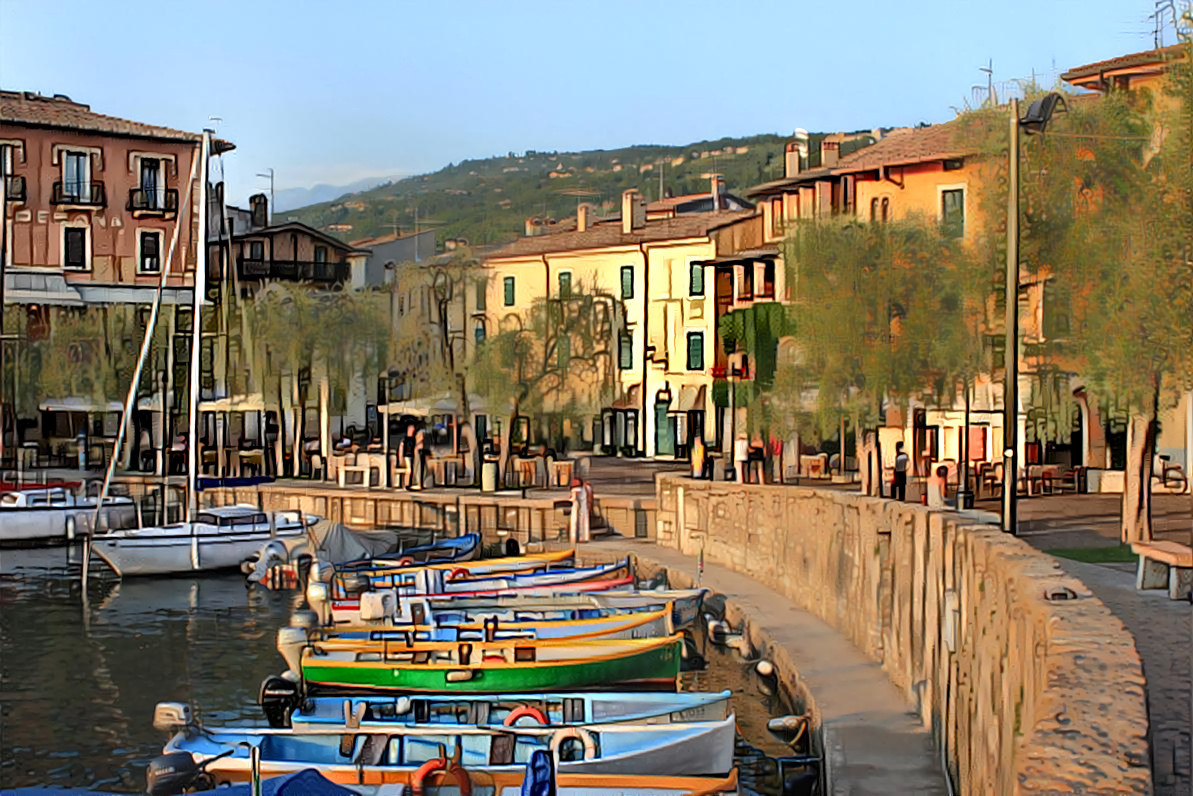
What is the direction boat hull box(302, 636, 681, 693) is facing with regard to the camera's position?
facing to the right of the viewer

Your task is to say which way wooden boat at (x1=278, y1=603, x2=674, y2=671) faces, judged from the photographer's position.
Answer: facing to the right of the viewer

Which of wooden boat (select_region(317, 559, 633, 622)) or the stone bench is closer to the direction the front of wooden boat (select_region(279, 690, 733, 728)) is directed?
the stone bench

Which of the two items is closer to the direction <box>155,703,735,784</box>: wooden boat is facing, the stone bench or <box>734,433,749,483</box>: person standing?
the stone bench

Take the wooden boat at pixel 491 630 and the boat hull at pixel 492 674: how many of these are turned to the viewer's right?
2

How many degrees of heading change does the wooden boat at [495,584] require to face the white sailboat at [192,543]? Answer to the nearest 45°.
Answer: approximately 135° to its left

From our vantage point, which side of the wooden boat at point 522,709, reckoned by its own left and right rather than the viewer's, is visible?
right

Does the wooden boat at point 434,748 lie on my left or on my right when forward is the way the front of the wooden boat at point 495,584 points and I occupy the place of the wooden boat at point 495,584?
on my right

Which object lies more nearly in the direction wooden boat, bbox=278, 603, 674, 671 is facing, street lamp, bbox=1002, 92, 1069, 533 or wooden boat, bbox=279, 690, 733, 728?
the street lamp

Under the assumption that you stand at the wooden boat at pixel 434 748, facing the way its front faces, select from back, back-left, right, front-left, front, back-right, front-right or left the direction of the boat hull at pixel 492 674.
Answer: left

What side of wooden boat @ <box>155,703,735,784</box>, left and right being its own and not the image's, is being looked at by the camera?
right

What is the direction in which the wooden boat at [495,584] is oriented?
to the viewer's right
